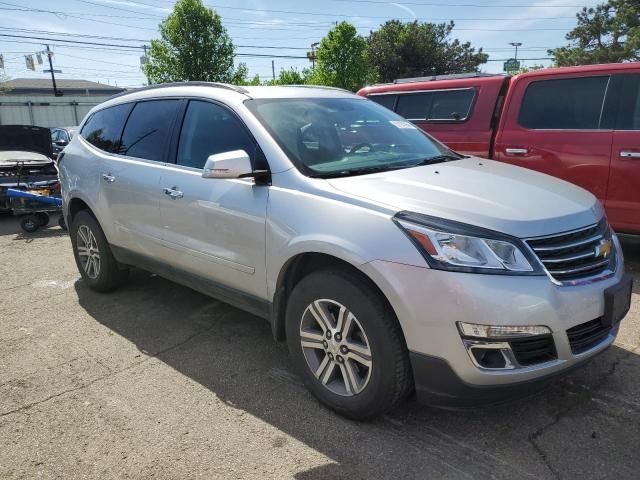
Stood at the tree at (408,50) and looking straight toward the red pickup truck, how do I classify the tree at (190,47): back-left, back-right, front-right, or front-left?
front-right

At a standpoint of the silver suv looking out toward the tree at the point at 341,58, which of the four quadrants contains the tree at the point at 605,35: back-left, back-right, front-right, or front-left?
front-right

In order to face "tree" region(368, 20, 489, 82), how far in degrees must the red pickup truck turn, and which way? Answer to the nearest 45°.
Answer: approximately 90° to its left

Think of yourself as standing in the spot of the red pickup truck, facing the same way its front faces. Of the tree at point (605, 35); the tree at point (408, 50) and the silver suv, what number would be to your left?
2

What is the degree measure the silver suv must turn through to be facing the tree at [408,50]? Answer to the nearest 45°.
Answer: approximately 135° to its left

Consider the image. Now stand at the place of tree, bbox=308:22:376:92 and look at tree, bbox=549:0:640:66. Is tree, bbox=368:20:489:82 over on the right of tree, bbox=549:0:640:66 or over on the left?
left

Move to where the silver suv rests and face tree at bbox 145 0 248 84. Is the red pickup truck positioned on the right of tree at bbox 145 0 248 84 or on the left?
right

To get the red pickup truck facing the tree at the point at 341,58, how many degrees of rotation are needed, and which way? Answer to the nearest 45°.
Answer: approximately 90° to its left

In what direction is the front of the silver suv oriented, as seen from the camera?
facing the viewer and to the right of the viewer

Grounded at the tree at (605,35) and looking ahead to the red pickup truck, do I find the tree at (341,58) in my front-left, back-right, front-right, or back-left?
front-right

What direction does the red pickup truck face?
to the viewer's right

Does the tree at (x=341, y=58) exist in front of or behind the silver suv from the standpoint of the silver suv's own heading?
behind

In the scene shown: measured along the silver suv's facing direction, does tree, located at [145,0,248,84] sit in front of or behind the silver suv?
behind
